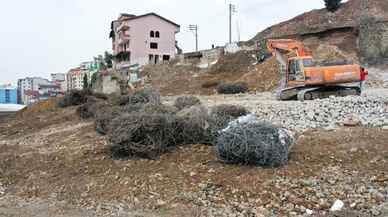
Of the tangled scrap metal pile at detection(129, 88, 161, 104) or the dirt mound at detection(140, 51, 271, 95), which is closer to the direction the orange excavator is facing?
the tangled scrap metal pile

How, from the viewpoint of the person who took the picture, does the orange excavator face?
facing the viewer and to the left of the viewer

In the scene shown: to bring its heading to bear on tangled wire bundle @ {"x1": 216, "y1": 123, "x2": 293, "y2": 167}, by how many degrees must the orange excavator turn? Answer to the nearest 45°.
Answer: approximately 45° to its left

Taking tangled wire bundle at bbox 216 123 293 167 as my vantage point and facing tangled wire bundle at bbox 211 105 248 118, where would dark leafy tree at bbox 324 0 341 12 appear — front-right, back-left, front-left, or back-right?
front-right

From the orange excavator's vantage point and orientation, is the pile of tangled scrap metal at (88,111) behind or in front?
in front

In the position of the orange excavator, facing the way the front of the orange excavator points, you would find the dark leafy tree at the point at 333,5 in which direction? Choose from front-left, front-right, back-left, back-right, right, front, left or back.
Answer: back-right

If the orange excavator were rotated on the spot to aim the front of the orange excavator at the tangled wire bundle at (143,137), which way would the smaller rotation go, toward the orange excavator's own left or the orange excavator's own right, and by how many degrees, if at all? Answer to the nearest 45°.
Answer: approximately 45° to the orange excavator's own left

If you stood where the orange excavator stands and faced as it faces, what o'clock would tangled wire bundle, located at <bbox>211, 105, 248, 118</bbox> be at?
The tangled wire bundle is roughly at 11 o'clock from the orange excavator.

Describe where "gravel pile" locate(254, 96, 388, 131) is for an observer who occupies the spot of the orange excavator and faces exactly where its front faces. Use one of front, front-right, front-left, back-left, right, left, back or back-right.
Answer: front-left

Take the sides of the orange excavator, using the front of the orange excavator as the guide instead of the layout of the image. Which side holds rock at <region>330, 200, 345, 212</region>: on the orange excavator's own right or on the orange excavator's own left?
on the orange excavator's own left

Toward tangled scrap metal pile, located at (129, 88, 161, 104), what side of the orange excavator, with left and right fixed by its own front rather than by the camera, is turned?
front

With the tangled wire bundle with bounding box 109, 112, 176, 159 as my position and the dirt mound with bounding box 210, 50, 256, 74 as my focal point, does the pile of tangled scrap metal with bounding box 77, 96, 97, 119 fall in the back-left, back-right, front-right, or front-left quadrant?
front-left

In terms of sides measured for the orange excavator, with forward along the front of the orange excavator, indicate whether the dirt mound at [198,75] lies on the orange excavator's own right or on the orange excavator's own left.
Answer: on the orange excavator's own right

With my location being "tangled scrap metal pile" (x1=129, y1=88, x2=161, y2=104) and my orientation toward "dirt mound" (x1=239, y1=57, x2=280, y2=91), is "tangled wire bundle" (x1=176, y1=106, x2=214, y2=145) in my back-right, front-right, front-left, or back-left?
back-right

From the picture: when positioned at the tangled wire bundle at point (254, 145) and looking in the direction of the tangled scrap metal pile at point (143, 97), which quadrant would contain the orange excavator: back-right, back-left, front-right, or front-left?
front-right
